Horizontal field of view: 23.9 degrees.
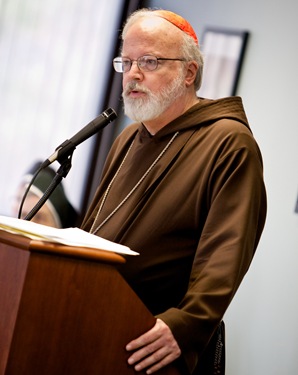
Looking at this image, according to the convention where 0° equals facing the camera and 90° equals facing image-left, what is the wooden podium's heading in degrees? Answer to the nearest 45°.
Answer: approximately 45°

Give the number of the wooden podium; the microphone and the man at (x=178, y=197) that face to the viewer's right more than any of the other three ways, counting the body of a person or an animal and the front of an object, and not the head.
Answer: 1

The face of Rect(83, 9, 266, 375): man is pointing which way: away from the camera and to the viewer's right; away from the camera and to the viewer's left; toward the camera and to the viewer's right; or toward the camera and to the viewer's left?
toward the camera and to the viewer's left

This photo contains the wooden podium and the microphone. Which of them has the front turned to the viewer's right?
the microphone

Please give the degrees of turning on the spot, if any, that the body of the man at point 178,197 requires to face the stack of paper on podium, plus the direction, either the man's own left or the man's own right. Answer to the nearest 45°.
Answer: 0° — they already face it

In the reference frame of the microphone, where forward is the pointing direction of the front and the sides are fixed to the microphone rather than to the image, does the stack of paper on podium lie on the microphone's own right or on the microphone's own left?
on the microphone's own right

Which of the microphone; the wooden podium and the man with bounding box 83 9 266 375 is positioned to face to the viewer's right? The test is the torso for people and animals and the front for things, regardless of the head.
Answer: the microphone

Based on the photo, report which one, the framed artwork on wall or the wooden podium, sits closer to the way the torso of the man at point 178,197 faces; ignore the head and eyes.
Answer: the wooden podium

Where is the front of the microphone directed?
to the viewer's right
